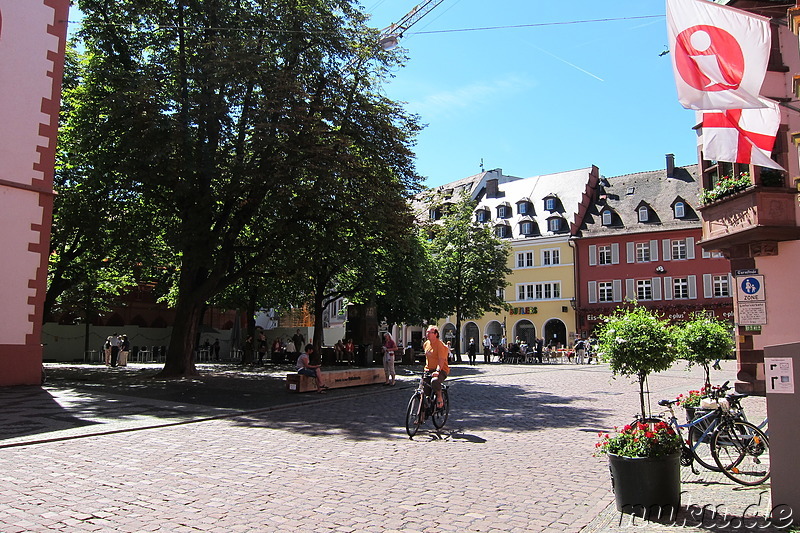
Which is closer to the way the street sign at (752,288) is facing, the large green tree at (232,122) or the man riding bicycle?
the man riding bicycle

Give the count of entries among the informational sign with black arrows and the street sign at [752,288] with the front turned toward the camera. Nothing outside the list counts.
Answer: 2

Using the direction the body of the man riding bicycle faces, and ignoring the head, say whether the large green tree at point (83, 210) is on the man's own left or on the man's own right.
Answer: on the man's own right

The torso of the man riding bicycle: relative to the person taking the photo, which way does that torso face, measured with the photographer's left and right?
facing the viewer and to the left of the viewer

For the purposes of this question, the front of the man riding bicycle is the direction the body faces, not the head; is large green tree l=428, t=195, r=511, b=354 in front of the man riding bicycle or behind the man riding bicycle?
behind

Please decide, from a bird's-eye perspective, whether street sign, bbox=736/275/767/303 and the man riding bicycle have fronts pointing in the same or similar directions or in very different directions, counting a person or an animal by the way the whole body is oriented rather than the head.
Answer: same or similar directions

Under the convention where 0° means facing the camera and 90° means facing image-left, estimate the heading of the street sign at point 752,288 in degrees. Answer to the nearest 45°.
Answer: approximately 0°

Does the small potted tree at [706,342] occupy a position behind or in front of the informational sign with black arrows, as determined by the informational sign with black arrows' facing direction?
behind

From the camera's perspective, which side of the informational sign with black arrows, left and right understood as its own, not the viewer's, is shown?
front
